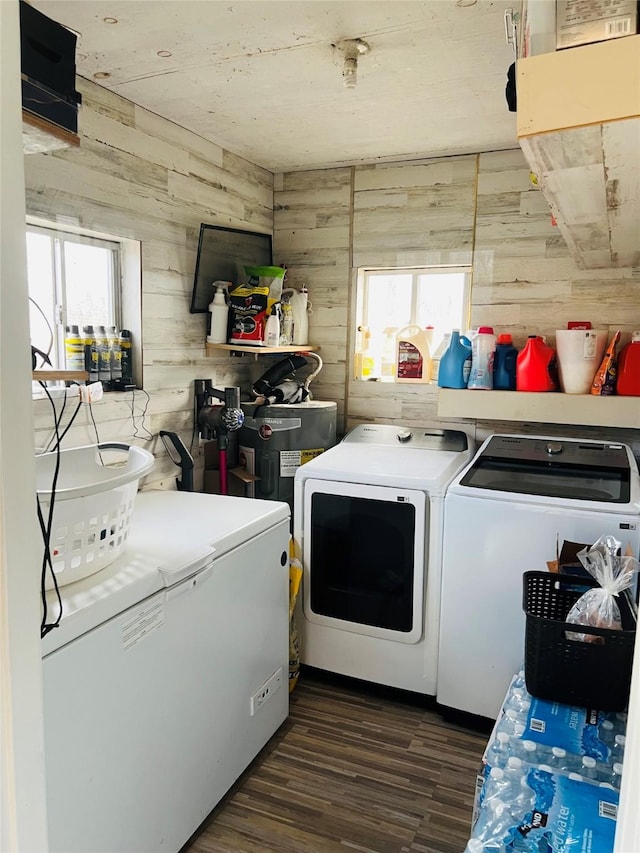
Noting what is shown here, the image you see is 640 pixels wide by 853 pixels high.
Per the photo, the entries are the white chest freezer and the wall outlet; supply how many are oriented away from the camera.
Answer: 0

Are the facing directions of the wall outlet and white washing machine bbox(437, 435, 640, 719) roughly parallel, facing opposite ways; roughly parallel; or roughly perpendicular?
roughly perpendicular

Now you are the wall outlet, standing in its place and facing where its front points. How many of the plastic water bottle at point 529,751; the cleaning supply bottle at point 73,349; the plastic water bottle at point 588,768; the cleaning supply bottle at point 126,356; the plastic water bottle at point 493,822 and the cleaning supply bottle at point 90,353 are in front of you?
3

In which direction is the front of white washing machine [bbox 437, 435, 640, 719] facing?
toward the camera

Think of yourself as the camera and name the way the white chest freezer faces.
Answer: facing the viewer and to the right of the viewer

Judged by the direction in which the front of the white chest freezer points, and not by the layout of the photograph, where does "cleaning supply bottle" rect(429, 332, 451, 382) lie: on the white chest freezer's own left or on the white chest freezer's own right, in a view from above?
on the white chest freezer's own left

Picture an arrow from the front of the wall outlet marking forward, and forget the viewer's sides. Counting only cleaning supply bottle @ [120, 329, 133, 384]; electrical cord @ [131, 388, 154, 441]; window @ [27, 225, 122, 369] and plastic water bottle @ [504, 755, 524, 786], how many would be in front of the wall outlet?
1

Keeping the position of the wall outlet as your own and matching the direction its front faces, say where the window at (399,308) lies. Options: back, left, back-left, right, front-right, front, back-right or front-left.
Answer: left

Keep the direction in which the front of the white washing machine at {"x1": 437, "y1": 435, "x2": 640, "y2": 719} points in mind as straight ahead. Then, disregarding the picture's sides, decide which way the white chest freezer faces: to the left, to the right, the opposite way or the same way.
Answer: to the left

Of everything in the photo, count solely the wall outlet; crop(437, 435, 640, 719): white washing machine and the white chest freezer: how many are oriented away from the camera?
0

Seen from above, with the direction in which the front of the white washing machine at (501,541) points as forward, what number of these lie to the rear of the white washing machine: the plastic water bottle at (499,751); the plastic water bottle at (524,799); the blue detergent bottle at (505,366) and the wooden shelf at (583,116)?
1

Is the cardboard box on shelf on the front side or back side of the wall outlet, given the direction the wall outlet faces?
on the front side

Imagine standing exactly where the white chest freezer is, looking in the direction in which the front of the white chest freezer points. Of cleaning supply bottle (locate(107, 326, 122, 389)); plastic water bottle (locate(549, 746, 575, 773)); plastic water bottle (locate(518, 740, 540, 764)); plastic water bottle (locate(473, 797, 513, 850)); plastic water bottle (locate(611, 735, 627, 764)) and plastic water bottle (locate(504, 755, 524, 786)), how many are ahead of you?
5

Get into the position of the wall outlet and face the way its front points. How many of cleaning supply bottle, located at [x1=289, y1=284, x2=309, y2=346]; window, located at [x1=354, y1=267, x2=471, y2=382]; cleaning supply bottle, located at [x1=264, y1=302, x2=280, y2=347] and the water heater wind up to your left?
4

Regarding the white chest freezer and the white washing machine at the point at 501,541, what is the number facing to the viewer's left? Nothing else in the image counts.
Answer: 0
